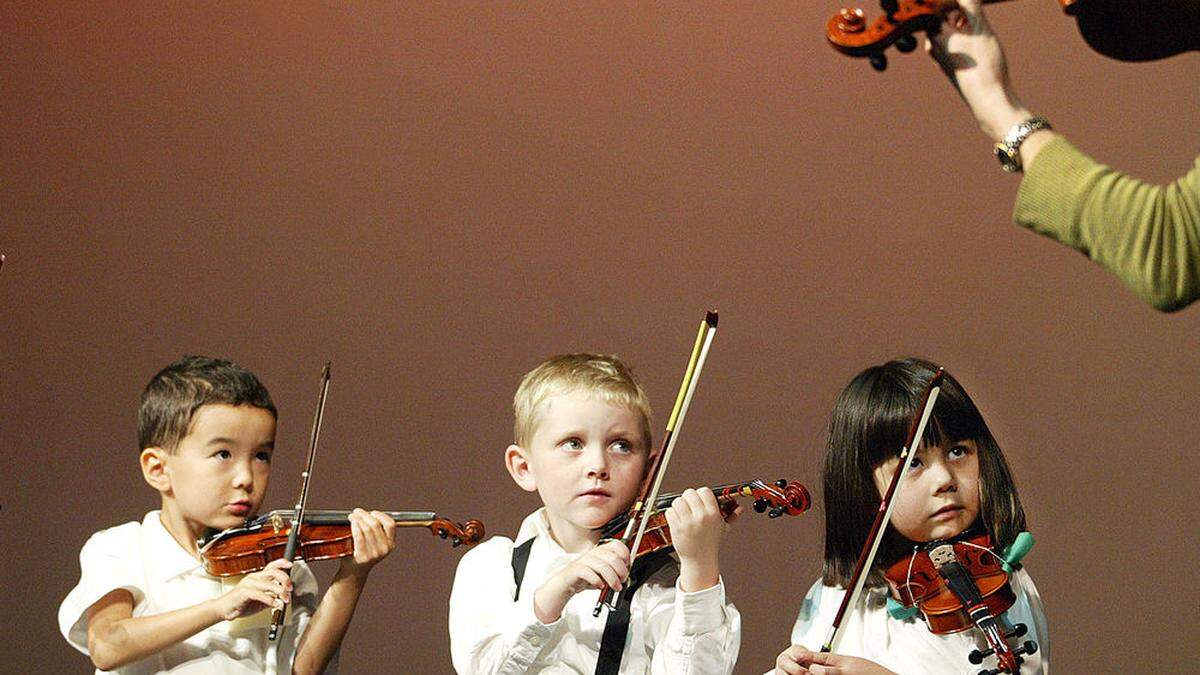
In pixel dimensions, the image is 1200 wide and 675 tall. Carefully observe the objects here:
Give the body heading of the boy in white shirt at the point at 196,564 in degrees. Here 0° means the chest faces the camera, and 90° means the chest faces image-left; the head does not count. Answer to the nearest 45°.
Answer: approximately 315°

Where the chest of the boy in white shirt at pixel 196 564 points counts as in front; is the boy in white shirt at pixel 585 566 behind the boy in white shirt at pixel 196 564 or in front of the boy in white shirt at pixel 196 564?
in front

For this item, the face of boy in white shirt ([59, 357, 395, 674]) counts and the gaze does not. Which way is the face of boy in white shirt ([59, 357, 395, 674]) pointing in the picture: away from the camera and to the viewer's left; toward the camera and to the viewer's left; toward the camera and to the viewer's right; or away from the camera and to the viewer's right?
toward the camera and to the viewer's right

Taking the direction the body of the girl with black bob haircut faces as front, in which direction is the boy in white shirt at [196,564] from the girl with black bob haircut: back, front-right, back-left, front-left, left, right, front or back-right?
back-right

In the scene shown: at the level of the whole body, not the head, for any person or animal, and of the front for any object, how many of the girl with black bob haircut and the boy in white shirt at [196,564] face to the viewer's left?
0

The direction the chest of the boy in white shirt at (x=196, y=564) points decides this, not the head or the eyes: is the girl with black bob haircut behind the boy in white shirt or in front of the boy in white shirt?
in front
